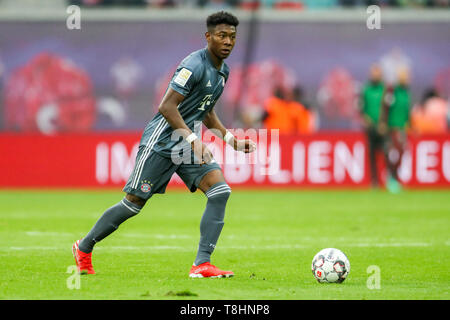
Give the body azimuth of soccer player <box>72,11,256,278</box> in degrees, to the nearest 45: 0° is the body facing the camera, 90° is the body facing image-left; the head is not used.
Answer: approximately 315°

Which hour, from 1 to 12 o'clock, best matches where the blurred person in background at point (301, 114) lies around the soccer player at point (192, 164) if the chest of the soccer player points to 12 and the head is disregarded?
The blurred person in background is roughly at 8 o'clock from the soccer player.

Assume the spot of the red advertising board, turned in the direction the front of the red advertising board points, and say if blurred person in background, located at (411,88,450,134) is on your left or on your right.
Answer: on your left

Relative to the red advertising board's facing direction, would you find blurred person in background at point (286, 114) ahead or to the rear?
to the rear

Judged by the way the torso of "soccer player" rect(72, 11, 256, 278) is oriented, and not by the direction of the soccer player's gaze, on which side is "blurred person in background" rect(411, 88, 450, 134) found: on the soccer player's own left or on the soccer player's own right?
on the soccer player's own left

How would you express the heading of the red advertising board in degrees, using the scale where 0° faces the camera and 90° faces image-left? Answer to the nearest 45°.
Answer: approximately 0°

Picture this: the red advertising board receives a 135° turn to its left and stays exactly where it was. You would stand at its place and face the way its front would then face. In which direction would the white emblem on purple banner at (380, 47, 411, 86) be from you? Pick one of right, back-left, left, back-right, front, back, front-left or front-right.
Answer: front
